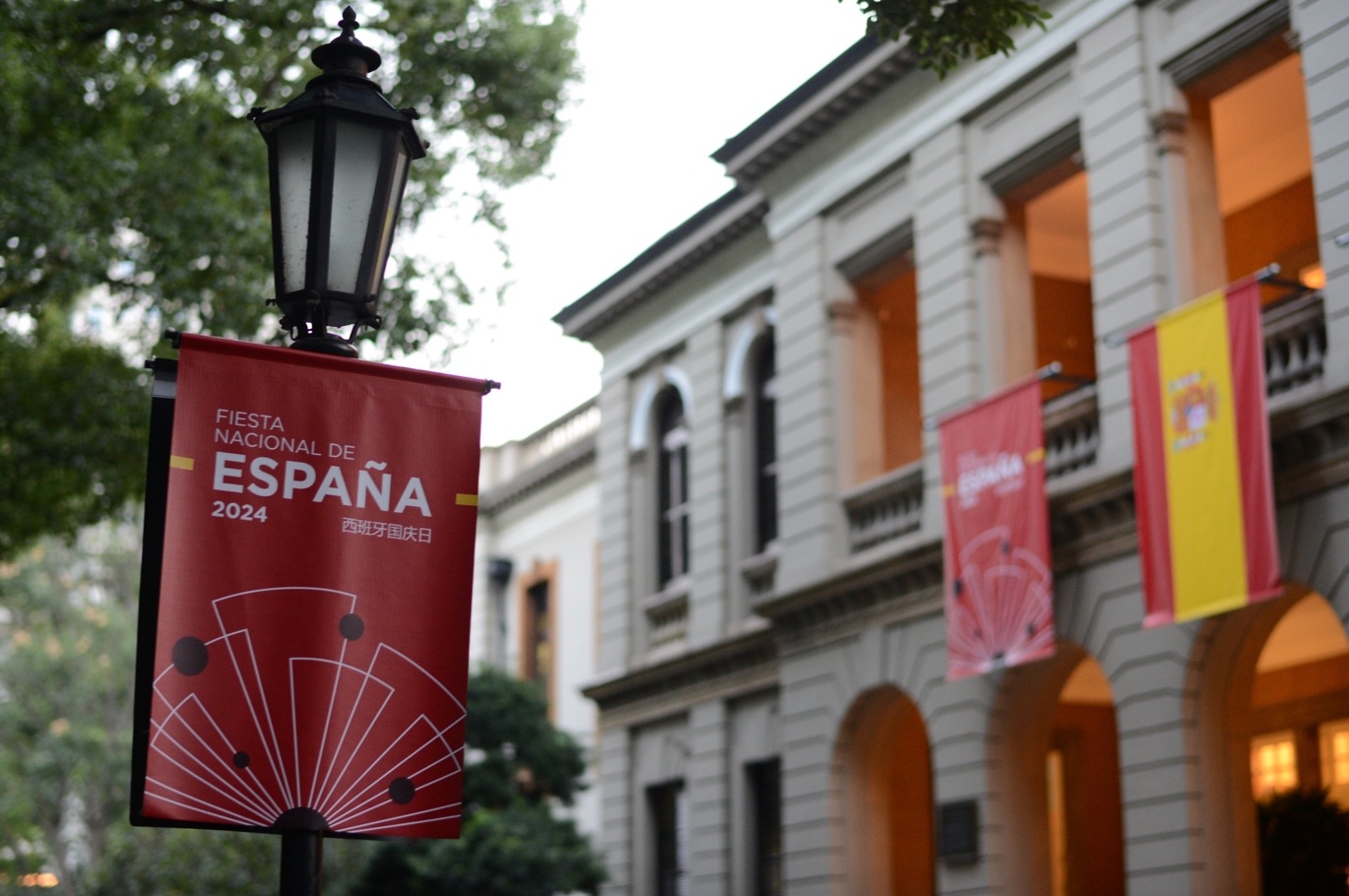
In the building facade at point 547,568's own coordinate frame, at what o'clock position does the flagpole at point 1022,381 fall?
The flagpole is roughly at 10 o'clock from the building facade.

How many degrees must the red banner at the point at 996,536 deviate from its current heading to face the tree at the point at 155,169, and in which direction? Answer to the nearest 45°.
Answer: approximately 45° to its right

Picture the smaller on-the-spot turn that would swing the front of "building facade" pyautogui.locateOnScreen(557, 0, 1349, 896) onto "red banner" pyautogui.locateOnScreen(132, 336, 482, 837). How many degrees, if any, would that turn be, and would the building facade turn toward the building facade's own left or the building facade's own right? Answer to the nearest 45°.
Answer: approximately 45° to the building facade's own left

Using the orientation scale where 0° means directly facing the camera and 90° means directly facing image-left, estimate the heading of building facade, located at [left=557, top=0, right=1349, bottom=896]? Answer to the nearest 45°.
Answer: approximately 45°

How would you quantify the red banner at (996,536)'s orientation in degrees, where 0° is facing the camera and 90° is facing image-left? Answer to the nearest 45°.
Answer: approximately 45°

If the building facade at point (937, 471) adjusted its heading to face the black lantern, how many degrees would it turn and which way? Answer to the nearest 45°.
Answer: approximately 45° to its left

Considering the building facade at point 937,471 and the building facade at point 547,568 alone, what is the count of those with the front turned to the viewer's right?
0

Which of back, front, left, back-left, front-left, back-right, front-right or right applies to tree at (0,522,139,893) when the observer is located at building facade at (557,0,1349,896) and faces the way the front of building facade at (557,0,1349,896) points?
right

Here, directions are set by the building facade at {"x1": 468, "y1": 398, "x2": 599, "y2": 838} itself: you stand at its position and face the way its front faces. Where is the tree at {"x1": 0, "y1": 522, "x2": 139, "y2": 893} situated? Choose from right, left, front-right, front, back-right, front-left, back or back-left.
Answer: right

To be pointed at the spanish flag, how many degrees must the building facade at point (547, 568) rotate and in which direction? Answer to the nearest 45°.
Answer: approximately 45° to its left

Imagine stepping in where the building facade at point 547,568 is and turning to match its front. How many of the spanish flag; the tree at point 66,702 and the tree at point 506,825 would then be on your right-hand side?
1

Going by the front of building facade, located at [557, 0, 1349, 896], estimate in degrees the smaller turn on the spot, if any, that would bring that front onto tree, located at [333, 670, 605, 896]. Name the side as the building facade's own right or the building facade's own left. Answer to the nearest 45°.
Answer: approximately 90° to the building facade's own right

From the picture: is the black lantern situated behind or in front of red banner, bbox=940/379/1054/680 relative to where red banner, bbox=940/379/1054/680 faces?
in front
